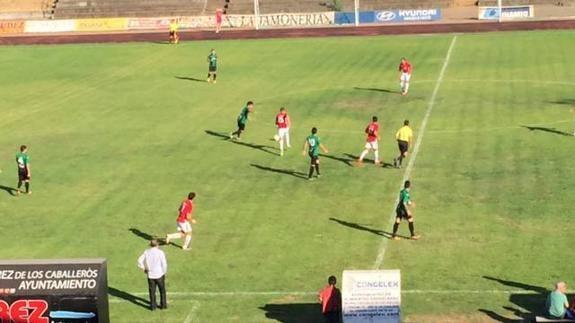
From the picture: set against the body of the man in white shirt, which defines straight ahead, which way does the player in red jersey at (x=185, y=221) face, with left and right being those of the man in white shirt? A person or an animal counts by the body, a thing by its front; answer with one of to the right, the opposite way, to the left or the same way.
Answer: to the right

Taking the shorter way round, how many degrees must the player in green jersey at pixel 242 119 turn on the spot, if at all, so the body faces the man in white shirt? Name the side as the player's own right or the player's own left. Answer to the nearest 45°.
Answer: approximately 90° to the player's own right

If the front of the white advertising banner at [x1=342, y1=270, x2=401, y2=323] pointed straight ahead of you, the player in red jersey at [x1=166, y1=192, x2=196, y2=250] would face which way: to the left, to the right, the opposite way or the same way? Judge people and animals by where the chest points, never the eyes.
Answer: to the left

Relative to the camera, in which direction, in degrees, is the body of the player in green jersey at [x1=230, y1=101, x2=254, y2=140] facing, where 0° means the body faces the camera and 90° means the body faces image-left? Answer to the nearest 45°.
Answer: approximately 270°

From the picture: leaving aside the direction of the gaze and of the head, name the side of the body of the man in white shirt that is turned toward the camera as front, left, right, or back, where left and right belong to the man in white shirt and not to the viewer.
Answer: back

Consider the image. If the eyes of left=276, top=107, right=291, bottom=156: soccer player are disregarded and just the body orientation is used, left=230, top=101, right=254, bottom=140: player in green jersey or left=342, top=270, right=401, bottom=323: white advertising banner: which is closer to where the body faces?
the white advertising banner

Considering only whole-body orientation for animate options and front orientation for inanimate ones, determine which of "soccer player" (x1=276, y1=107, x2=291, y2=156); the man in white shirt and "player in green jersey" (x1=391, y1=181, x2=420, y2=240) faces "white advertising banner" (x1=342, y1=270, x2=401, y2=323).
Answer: the soccer player

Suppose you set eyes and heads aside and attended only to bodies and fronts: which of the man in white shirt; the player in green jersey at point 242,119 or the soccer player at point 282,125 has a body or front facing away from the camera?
the man in white shirt

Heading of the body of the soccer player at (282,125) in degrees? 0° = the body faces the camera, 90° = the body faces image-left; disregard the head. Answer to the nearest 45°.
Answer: approximately 0°

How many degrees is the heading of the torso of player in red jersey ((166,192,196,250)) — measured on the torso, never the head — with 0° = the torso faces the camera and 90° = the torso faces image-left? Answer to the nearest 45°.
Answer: approximately 270°
